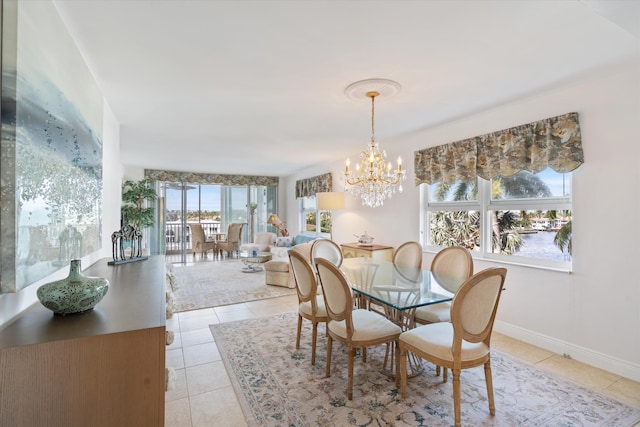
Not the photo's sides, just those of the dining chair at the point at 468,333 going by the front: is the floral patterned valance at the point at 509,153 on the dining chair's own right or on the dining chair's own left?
on the dining chair's own right

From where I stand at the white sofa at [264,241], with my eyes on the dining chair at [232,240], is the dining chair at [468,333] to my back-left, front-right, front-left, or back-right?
back-left

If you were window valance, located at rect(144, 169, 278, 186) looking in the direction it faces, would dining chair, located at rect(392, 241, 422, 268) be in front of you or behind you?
in front

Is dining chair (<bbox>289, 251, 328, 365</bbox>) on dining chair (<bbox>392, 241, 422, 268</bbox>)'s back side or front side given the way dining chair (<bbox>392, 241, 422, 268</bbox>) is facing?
on the front side

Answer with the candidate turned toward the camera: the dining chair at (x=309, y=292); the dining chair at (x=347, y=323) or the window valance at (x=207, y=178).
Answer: the window valance

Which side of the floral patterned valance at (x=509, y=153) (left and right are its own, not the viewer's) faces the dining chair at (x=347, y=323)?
front

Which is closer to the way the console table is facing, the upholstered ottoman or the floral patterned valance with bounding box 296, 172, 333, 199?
the upholstered ottoman

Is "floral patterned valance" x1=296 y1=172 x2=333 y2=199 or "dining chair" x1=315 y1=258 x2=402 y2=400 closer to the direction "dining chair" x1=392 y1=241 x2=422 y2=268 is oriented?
the dining chair

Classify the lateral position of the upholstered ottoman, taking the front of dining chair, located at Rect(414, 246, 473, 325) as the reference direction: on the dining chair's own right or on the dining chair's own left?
on the dining chair's own right

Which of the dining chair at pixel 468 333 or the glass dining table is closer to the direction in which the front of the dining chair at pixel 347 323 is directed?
the glass dining table

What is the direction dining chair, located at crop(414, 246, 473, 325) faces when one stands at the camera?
facing the viewer and to the left of the viewer

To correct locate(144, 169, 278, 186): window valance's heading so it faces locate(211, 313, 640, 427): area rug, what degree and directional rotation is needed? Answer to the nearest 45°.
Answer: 0° — it already faces it

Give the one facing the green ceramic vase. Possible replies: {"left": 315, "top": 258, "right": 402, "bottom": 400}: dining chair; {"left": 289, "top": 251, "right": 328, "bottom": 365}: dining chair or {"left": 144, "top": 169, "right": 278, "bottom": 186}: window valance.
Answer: the window valance

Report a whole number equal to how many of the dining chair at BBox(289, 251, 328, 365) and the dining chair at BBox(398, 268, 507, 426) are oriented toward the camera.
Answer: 0

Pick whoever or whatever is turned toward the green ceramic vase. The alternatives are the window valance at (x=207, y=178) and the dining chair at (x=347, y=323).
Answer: the window valance

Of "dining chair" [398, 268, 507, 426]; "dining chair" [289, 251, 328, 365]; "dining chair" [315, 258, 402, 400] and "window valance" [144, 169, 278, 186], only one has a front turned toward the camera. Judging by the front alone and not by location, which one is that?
the window valance
